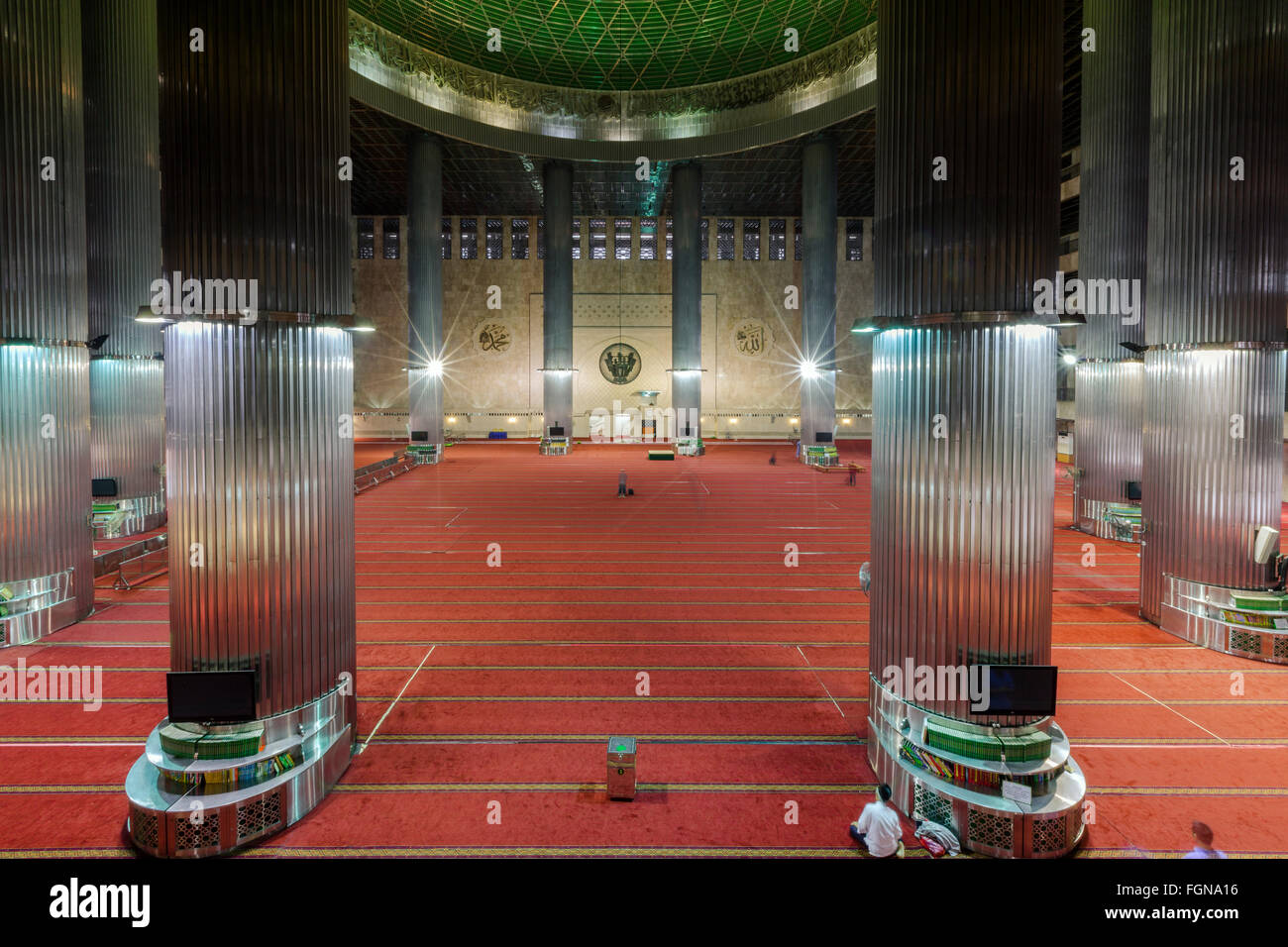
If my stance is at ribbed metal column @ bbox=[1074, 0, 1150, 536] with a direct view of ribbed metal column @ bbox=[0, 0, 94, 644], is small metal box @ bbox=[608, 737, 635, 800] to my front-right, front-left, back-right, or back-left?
front-left

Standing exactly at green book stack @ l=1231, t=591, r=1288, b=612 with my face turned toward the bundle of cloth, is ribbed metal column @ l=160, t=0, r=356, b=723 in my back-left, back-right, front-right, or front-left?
front-right

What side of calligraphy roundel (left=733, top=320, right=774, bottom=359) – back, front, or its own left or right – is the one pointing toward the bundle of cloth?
front

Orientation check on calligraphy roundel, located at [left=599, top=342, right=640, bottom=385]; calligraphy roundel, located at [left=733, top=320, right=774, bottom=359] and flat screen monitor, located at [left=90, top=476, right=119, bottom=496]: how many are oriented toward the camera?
3

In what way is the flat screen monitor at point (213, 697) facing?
toward the camera

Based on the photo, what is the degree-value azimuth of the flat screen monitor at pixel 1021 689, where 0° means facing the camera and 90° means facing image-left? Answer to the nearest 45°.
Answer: approximately 0°

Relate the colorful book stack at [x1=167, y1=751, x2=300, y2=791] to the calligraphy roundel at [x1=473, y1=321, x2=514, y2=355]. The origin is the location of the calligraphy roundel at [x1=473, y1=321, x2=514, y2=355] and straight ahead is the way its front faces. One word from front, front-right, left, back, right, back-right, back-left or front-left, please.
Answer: front

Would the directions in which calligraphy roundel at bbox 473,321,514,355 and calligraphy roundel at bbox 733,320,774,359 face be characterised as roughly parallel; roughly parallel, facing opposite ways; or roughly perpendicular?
roughly parallel

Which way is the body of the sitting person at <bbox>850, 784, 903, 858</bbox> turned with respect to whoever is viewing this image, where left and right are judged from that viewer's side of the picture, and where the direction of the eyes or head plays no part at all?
facing away from the viewer

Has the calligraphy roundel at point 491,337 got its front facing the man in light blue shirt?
yes

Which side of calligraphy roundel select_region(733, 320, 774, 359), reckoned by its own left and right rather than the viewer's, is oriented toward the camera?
front

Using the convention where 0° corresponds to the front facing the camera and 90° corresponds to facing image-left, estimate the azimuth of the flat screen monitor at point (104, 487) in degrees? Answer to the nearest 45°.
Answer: approximately 0°

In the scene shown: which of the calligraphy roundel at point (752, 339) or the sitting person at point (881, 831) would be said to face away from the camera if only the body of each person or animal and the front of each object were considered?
the sitting person

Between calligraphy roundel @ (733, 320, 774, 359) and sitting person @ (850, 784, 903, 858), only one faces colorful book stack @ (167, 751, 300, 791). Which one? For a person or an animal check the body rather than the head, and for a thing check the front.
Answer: the calligraphy roundel

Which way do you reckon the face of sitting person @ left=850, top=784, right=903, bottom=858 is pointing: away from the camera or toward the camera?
away from the camera

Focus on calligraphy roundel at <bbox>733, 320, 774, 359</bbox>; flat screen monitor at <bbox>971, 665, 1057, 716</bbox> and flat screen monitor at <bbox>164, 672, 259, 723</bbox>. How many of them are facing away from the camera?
0
